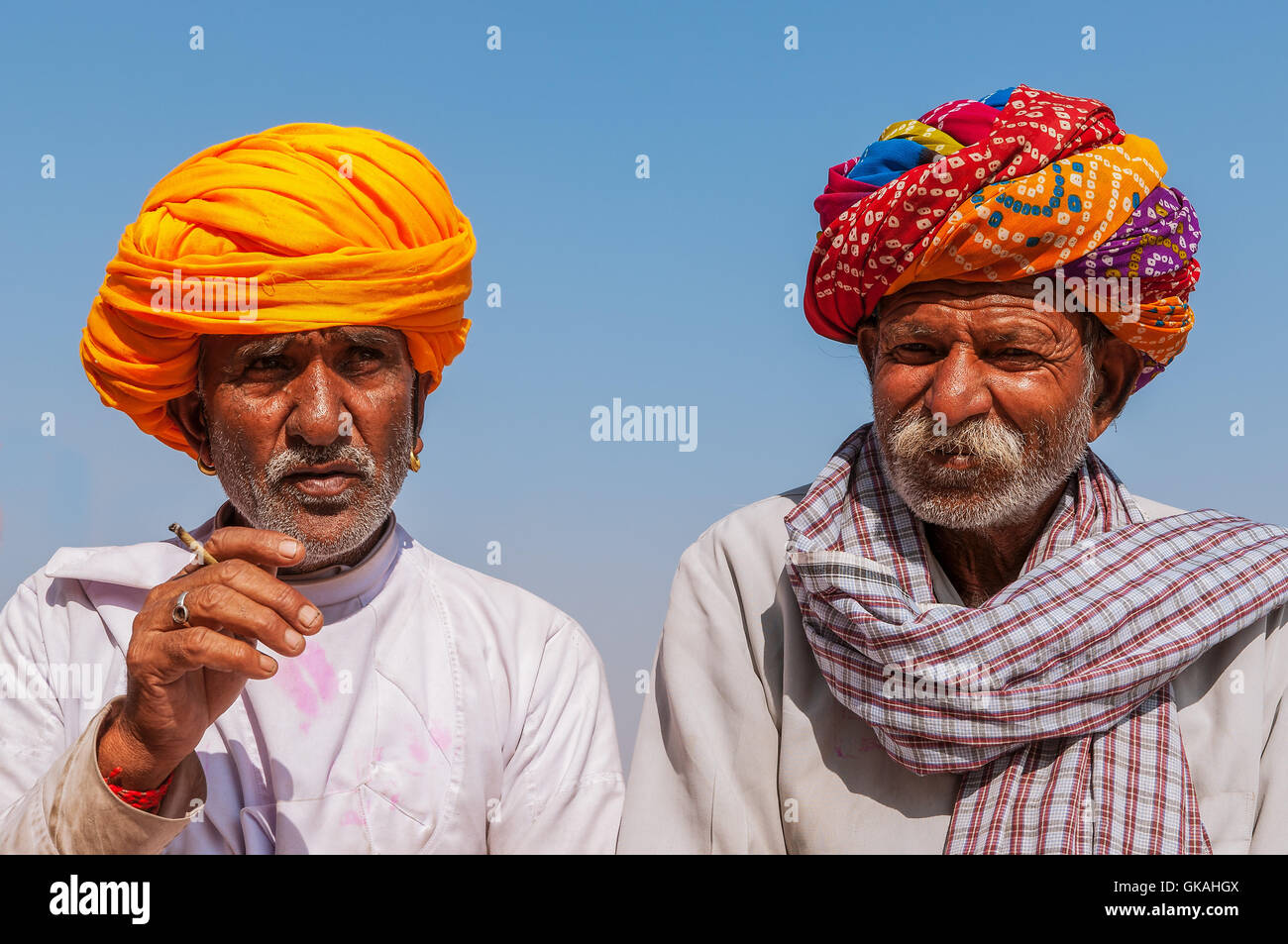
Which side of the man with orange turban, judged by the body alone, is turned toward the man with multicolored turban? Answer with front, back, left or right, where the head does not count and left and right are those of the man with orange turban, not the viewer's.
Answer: left

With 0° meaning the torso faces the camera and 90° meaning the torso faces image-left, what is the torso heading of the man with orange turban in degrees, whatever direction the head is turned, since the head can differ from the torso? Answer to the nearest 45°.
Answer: approximately 0°

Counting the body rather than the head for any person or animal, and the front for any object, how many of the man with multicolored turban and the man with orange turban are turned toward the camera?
2

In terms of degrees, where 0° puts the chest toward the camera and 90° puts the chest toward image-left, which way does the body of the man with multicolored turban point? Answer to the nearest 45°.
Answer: approximately 0°

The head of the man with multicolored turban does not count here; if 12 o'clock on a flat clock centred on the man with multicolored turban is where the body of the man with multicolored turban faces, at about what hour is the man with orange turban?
The man with orange turban is roughly at 3 o'clock from the man with multicolored turban.
